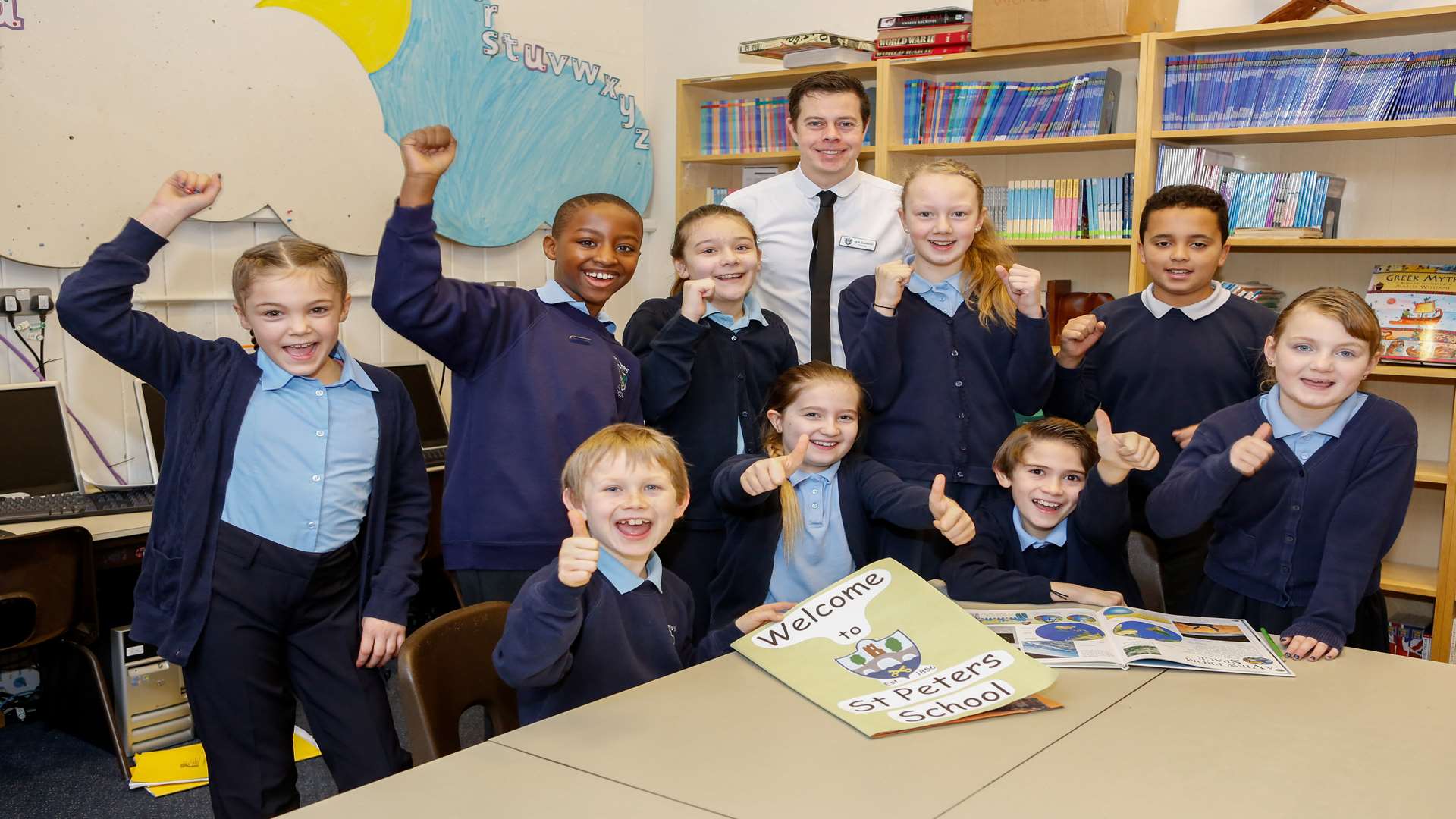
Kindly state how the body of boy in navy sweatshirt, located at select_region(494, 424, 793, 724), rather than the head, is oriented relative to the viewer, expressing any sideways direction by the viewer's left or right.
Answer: facing the viewer and to the right of the viewer

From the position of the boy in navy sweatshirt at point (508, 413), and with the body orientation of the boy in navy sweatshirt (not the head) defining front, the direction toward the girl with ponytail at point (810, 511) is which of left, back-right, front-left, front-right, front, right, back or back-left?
front-left

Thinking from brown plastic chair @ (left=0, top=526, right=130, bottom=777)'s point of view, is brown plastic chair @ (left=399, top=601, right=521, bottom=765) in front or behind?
behind

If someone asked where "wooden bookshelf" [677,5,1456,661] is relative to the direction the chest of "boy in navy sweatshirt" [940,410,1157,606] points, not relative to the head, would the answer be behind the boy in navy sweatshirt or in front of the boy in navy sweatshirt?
behind

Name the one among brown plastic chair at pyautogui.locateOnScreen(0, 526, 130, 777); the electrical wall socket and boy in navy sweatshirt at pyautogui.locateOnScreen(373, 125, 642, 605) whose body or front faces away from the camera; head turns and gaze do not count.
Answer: the brown plastic chair

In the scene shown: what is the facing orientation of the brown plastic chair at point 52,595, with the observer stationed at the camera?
facing away from the viewer

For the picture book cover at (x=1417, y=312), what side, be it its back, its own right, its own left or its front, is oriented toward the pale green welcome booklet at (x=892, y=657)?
front
